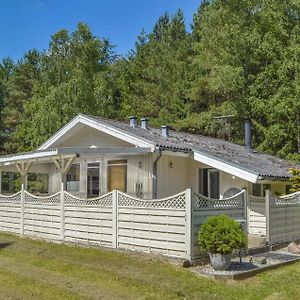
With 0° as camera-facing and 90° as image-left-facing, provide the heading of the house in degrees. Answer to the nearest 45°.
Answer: approximately 45°

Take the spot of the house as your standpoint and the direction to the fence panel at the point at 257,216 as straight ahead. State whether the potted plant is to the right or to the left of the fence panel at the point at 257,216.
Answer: right

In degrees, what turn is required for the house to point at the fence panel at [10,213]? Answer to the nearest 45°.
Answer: approximately 45° to its right

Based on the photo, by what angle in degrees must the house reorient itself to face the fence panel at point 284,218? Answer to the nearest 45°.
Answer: approximately 90° to its left

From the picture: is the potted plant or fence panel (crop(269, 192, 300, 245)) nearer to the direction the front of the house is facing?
the potted plant

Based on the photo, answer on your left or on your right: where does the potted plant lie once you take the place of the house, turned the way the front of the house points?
on your left
